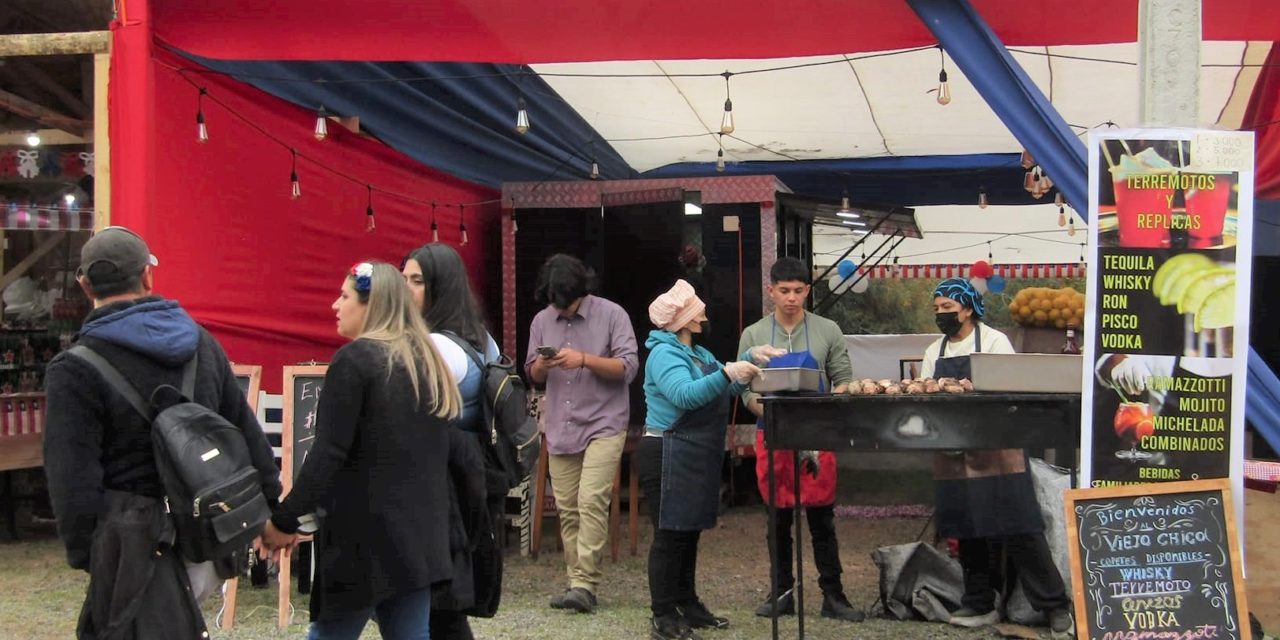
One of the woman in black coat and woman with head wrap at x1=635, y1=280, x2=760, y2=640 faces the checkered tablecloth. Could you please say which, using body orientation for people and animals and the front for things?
the woman with head wrap

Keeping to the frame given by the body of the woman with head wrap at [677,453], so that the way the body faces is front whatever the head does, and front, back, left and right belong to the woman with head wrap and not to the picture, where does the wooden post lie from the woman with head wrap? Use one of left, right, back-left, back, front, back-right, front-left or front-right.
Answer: back

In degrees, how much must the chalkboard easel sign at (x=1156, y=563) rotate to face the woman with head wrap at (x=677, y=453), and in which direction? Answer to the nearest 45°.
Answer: approximately 90° to its right

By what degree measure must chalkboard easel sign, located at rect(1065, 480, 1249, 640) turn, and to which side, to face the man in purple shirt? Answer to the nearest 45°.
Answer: approximately 90° to its right

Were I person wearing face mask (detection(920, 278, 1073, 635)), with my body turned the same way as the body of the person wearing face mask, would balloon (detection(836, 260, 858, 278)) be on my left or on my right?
on my right

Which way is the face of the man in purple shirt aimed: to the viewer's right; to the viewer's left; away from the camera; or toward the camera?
toward the camera

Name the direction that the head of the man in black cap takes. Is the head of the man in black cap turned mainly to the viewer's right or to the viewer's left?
to the viewer's right

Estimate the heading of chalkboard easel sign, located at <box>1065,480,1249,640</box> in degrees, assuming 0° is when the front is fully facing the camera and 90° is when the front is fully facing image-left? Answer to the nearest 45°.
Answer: approximately 0°

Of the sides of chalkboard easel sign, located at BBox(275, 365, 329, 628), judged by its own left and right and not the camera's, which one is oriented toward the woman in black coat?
front

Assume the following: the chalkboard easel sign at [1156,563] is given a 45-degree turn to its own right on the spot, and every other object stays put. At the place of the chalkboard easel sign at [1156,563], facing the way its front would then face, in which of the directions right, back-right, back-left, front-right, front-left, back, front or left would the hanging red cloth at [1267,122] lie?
back-right

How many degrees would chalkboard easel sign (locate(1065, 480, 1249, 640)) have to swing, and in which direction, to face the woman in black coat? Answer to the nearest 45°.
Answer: approximately 45° to its right

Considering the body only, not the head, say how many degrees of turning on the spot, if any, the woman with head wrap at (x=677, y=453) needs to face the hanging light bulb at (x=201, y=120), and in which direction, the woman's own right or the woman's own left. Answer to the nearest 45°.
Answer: approximately 180°

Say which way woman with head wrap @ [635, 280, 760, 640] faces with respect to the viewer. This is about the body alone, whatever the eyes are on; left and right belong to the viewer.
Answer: facing to the right of the viewer

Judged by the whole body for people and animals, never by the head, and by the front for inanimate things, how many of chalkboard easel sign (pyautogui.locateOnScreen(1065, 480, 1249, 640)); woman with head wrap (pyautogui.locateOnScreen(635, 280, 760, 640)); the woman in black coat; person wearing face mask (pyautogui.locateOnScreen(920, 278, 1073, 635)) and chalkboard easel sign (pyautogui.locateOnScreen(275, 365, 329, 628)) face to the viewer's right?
1

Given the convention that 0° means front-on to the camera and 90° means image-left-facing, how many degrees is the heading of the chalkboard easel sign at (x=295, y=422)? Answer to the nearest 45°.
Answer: approximately 0°
